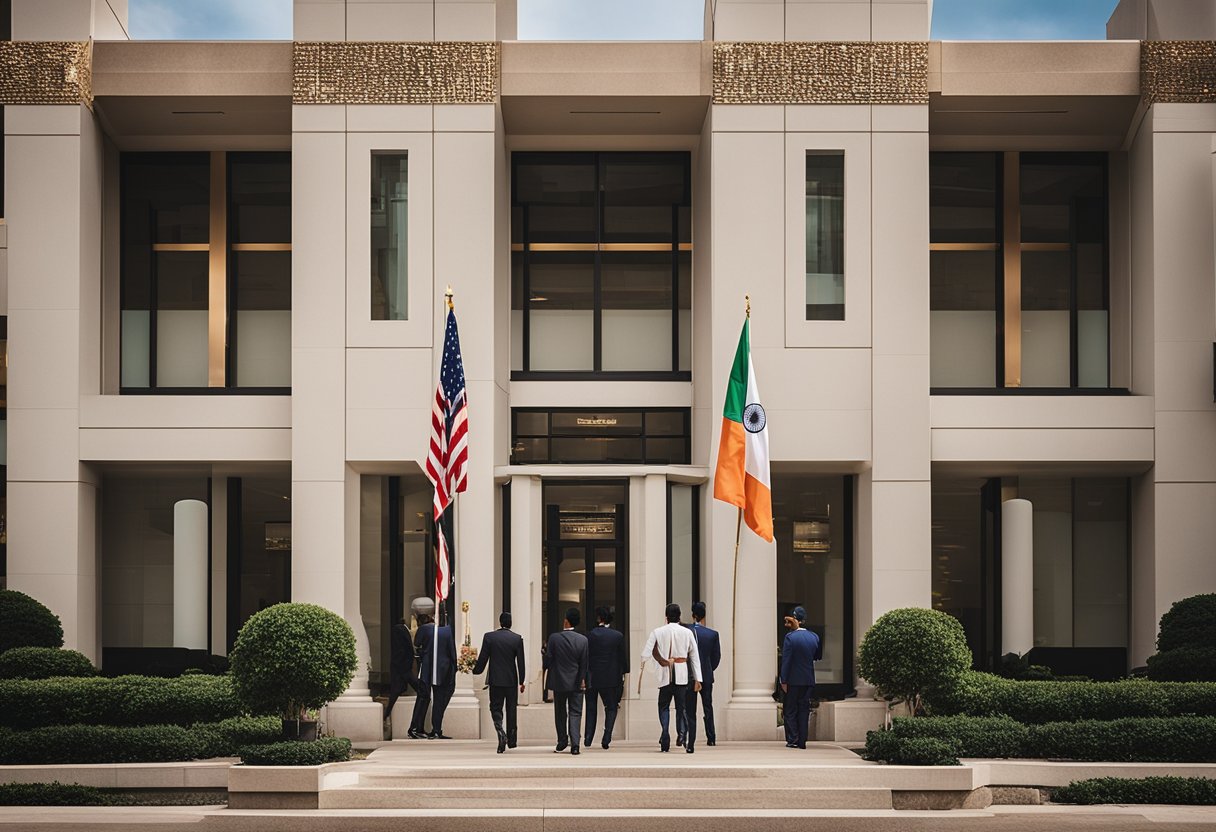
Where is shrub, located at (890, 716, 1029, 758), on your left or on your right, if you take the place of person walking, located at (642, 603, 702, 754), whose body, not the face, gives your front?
on your right

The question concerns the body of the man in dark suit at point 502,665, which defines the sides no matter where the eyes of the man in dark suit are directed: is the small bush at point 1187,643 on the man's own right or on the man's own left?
on the man's own right

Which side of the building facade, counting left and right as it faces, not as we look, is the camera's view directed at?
front

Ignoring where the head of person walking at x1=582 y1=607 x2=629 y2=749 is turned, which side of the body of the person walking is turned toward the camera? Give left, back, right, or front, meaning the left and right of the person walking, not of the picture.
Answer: back

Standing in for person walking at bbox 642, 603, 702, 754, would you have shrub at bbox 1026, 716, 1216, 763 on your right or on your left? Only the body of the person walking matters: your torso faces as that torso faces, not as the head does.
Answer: on your right

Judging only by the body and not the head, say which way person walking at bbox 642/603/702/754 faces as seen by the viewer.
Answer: away from the camera

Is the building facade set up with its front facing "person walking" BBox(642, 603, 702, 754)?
yes

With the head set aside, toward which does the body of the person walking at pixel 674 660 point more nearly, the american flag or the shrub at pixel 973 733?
the american flag

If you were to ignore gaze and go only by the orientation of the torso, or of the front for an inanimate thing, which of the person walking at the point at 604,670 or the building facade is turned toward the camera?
the building facade

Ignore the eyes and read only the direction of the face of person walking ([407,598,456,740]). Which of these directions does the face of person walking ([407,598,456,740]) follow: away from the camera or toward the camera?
away from the camera

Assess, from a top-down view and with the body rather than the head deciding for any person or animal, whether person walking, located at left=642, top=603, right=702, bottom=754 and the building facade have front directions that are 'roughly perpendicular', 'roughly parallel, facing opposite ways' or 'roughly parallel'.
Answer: roughly parallel, facing opposite ways

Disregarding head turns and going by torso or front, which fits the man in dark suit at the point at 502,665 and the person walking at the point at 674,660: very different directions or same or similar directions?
same or similar directions

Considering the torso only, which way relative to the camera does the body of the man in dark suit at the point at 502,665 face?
away from the camera

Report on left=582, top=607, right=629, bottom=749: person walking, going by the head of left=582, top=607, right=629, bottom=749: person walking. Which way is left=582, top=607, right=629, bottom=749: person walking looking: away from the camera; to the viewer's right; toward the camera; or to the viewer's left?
away from the camera

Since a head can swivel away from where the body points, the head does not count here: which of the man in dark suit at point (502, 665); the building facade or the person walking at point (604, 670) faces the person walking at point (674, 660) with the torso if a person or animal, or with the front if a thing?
the building facade

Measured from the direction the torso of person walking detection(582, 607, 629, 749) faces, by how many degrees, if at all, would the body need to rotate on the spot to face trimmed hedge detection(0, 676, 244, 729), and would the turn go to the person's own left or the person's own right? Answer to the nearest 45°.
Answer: approximately 90° to the person's own left

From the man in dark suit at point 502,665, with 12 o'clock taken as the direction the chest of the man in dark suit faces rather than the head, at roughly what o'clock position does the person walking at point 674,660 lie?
The person walking is roughly at 3 o'clock from the man in dark suit.
